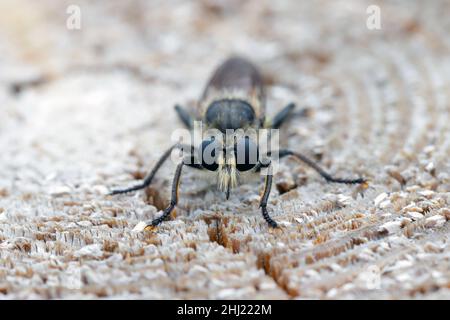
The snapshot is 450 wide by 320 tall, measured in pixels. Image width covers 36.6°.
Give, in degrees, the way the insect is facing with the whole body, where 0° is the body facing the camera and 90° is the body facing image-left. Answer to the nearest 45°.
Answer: approximately 0°
